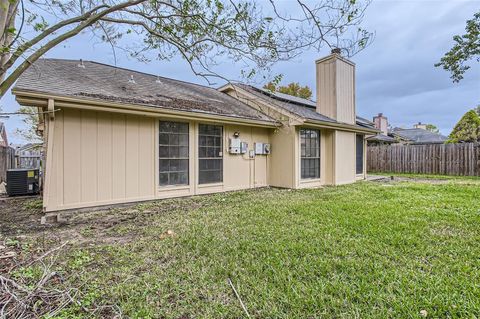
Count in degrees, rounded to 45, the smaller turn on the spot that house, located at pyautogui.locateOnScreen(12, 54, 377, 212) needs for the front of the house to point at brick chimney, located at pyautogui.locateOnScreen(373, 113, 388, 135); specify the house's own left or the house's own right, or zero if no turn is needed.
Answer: approximately 90° to the house's own right

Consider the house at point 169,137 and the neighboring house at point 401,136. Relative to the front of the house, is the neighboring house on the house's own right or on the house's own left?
on the house's own right

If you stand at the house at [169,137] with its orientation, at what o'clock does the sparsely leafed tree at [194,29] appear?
The sparsely leafed tree is roughly at 7 o'clock from the house.

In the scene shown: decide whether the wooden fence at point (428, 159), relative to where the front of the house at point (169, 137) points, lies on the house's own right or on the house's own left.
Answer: on the house's own right

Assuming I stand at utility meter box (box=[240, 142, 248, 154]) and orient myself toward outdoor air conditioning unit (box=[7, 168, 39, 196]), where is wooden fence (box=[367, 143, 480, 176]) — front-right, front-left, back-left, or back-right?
back-right

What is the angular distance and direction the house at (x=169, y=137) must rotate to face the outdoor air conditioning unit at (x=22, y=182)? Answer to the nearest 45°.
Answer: approximately 45° to its left

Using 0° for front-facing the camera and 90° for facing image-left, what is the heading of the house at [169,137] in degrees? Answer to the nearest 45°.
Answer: approximately 135°
